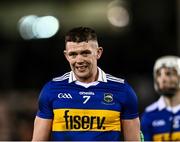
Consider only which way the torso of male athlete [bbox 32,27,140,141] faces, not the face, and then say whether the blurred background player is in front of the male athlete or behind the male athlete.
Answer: behind

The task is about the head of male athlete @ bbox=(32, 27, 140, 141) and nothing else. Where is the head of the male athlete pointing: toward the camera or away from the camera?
toward the camera

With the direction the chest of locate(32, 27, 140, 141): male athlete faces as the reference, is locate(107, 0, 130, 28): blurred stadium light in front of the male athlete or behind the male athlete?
behind

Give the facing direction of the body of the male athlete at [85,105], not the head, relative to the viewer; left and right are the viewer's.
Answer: facing the viewer

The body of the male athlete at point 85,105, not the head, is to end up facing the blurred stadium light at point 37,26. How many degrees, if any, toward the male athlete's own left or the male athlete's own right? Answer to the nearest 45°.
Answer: approximately 180°

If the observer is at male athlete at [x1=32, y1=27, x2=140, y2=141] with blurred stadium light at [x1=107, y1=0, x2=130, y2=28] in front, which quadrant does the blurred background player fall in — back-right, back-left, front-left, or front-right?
front-right
